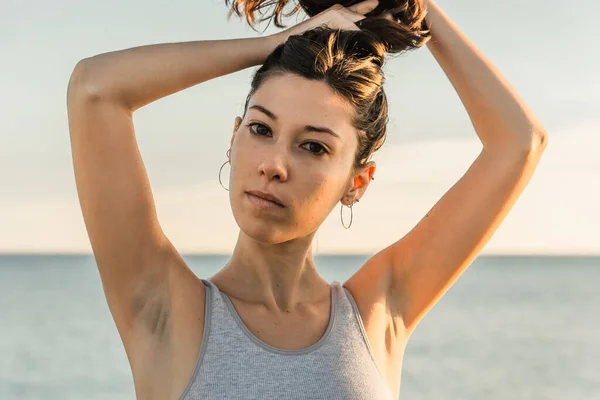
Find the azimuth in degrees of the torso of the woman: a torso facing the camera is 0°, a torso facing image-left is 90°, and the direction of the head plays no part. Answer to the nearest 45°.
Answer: approximately 0°
